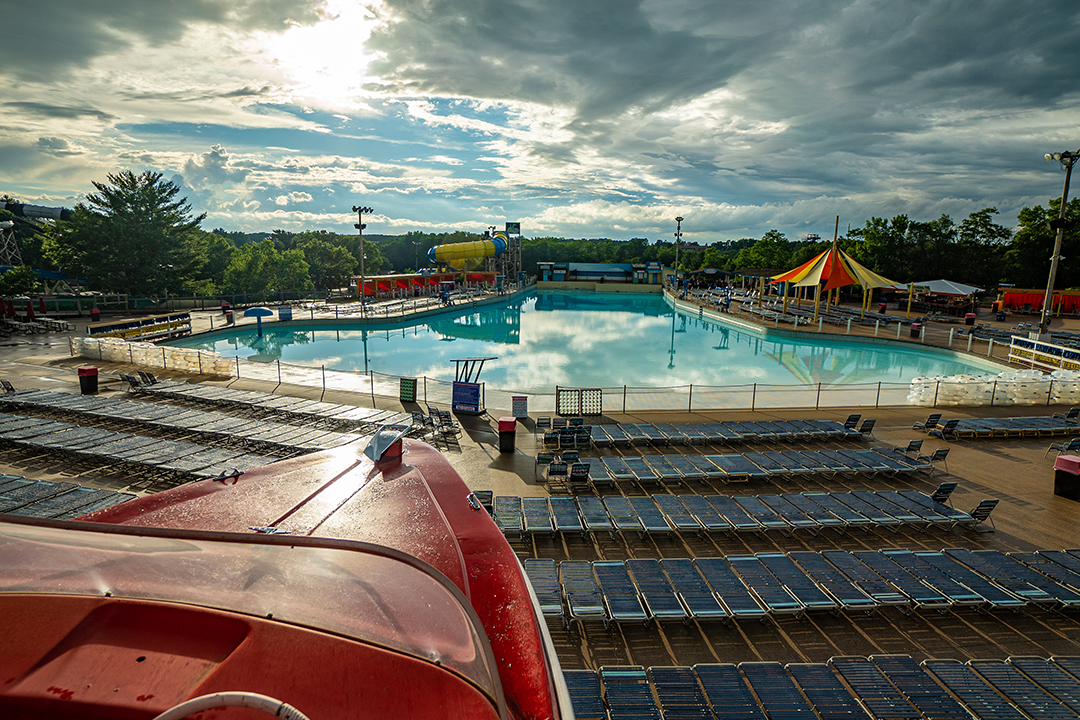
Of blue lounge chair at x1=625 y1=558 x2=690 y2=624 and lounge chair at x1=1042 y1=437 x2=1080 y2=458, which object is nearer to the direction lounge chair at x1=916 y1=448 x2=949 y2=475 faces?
the blue lounge chair

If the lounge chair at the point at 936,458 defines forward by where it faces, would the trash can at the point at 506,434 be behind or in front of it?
in front

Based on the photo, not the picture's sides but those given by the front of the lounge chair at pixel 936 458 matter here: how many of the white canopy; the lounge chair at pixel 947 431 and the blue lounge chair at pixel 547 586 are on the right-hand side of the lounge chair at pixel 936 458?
2

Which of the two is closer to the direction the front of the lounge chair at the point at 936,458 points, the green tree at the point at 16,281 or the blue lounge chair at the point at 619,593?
the green tree

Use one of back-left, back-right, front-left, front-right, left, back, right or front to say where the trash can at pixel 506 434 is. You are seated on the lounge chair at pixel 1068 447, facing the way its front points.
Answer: front-left

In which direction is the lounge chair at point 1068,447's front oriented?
to the viewer's left

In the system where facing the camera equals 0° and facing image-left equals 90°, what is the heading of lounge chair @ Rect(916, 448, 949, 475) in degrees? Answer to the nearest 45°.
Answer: approximately 90°

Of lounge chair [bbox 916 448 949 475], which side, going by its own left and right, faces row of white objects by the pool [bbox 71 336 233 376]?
front

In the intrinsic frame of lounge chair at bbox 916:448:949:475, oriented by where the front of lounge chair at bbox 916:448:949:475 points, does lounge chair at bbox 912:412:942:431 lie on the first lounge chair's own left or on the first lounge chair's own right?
on the first lounge chair's own right

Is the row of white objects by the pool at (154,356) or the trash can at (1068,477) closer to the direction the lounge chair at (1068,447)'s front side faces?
the row of white objects by the pool

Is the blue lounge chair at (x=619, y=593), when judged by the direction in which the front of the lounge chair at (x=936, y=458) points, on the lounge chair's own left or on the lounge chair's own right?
on the lounge chair's own left

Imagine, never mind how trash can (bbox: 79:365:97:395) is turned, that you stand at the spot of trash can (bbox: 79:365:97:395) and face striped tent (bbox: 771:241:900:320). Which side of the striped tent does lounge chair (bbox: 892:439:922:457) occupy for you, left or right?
right

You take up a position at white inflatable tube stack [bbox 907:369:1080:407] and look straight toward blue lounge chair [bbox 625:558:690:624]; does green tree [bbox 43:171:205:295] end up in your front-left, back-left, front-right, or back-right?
front-right

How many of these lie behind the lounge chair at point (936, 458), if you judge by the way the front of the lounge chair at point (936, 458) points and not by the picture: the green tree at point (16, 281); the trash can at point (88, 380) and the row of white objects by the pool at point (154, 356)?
0
